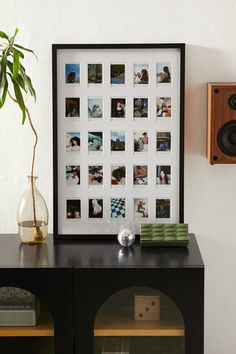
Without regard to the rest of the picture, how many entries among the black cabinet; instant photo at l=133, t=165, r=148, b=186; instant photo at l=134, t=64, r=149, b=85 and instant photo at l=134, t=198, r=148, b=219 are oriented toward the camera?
4

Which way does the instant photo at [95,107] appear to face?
toward the camera

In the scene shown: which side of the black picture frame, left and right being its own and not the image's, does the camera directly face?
front

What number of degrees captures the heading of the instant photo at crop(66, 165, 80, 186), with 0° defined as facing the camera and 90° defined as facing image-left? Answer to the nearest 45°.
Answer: approximately 0°

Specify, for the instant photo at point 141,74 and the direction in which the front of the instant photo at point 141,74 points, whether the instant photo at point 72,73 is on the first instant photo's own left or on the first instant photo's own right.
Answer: on the first instant photo's own right

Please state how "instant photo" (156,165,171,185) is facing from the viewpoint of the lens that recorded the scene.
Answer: facing the viewer

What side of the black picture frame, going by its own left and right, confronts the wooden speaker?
left
